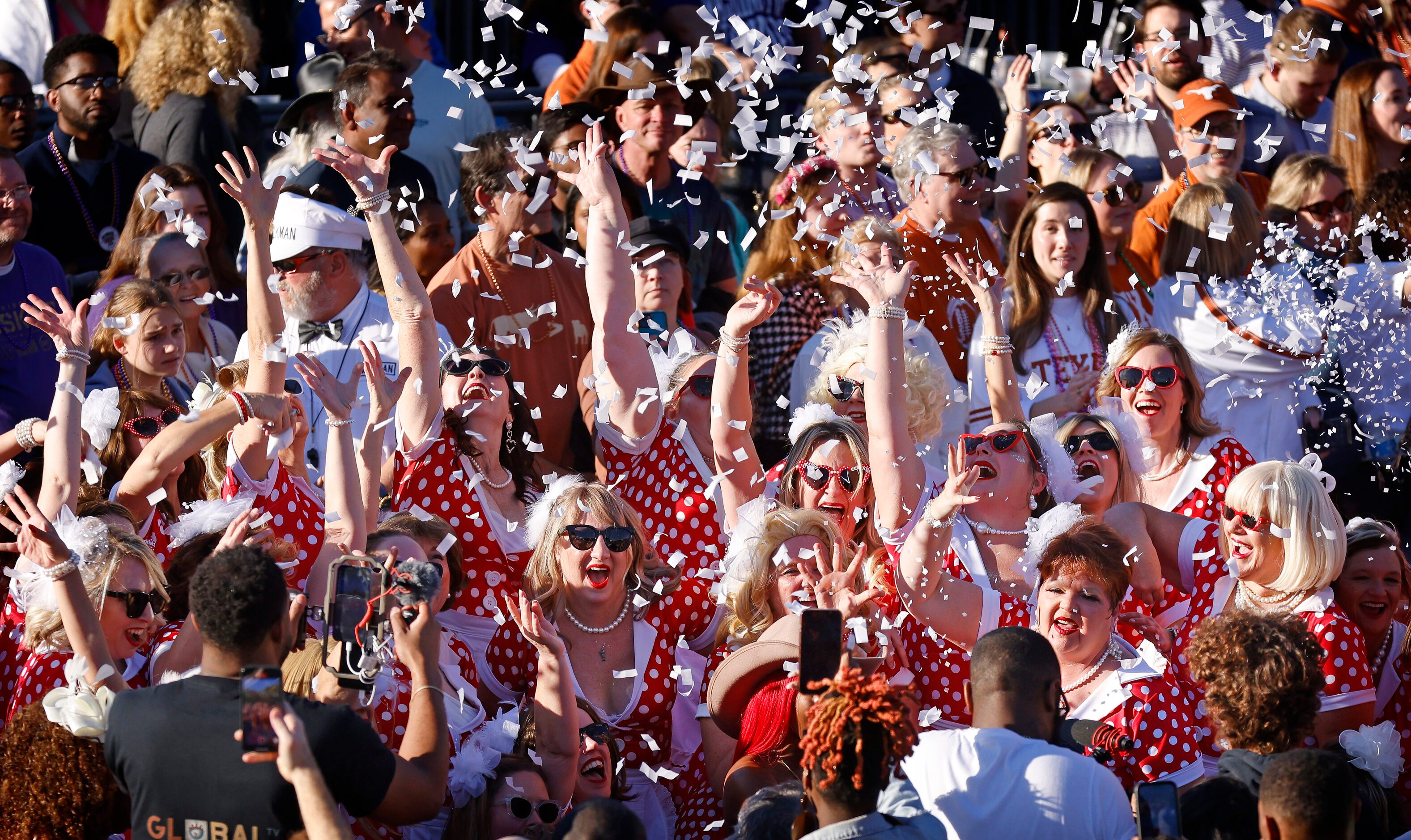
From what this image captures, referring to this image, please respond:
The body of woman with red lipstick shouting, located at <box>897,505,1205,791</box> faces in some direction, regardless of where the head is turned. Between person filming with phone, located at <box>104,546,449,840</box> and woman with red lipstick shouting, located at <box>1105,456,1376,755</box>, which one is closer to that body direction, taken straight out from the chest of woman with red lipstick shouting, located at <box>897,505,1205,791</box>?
the person filming with phone

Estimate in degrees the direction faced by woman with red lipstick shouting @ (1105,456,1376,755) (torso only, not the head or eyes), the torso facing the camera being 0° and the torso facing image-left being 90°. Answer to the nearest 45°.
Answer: approximately 45°

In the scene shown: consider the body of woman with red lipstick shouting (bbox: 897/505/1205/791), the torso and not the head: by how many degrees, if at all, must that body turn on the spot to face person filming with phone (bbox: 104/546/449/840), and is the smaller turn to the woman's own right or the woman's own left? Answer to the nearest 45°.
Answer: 0° — they already face them

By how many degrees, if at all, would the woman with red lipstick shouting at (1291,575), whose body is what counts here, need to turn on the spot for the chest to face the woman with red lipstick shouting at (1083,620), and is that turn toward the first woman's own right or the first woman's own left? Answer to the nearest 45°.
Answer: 0° — they already face them
